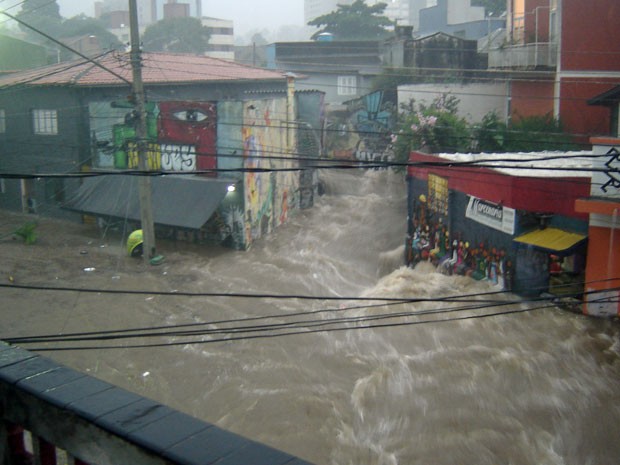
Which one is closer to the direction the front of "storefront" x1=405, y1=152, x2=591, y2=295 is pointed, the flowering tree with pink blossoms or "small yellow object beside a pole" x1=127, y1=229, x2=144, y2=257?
the small yellow object beside a pole

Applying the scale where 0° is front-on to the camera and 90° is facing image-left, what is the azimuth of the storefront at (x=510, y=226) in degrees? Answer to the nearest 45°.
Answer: approximately 45°

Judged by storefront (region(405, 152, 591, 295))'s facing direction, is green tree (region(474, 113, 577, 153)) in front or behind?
behind

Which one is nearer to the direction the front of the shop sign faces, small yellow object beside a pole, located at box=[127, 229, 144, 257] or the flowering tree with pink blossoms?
the small yellow object beside a pole

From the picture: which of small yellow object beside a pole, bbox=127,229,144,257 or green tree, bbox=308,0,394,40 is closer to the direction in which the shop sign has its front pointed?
the small yellow object beside a pole

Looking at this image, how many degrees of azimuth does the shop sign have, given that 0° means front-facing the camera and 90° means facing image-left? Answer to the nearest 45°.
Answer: approximately 45°

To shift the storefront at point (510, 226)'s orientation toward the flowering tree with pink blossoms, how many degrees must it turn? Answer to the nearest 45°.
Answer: approximately 135° to its right

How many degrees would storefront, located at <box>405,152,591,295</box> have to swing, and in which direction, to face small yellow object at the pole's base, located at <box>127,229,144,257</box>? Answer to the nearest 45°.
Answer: approximately 45° to its right

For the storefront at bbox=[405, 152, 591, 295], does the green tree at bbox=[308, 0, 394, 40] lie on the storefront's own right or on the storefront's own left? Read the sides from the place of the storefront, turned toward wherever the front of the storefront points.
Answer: on the storefront's own right
